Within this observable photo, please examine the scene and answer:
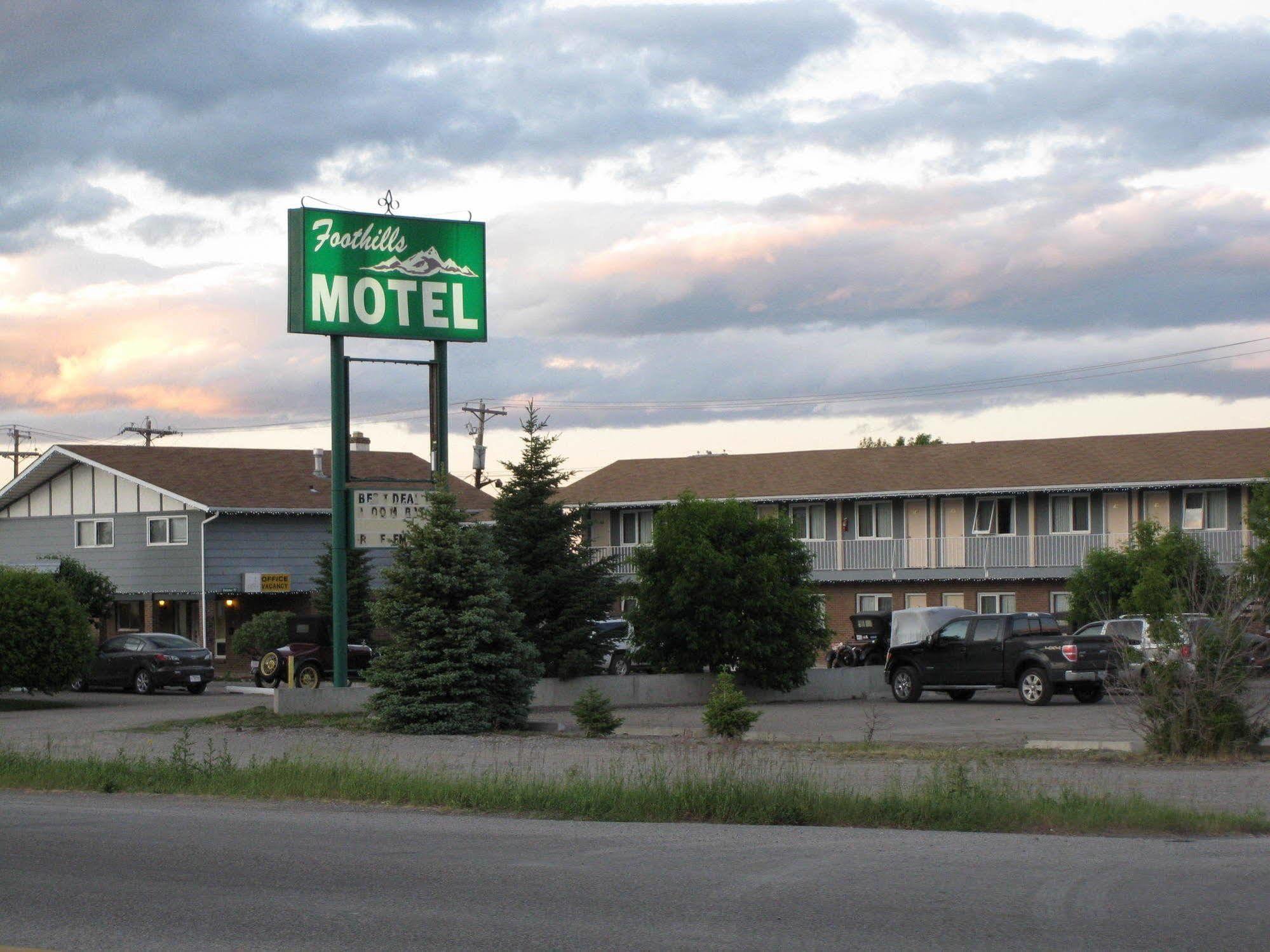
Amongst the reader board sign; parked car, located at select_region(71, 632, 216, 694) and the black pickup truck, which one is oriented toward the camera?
the reader board sign

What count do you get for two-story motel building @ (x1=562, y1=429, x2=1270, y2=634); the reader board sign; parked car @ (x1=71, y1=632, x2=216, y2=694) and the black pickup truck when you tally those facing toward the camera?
2

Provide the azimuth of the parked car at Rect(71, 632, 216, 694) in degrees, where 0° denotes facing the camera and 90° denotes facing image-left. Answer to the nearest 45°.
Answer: approximately 135°

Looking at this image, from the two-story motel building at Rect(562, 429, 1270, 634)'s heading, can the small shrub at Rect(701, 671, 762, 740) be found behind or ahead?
ahead

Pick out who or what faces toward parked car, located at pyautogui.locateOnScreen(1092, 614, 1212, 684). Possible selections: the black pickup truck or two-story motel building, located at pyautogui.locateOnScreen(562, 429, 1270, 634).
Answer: the two-story motel building

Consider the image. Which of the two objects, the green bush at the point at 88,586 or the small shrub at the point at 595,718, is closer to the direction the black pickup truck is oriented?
the green bush

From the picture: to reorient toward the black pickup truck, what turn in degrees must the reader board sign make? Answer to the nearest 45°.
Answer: approximately 90° to its left

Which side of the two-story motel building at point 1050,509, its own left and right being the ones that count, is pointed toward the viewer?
front

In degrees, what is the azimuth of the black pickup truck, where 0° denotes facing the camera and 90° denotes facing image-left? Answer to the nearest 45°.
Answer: approximately 135°

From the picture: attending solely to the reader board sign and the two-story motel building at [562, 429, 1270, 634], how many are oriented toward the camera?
2

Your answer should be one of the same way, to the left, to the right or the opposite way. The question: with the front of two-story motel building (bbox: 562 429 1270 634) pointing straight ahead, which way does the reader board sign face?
the same way

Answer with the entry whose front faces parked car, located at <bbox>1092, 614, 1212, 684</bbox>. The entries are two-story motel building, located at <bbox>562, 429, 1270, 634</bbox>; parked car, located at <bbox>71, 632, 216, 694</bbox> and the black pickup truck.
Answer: the two-story motel building

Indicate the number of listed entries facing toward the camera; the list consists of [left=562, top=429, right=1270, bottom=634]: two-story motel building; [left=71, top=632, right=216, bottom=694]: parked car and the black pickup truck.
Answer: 1

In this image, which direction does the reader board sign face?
toward the camera

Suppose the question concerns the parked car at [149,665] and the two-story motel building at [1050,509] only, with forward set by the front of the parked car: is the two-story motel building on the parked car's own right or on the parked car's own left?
on the parked car's own right
